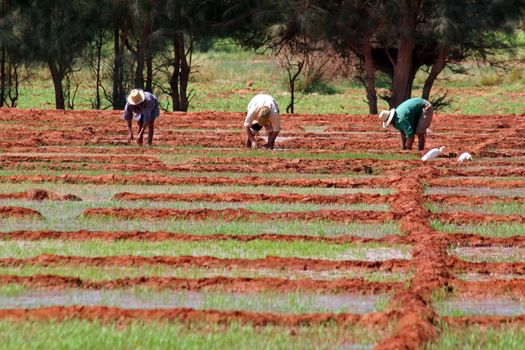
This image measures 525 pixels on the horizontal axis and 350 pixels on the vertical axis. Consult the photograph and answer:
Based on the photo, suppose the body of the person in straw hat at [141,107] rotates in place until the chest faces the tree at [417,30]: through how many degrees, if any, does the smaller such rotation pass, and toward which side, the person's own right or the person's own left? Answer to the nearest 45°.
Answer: approximately 180°

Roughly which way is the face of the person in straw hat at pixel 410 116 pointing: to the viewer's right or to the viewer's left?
to the viewer's left

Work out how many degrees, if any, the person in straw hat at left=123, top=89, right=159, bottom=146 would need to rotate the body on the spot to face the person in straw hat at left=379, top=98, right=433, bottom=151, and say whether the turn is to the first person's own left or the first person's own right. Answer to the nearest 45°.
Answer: approximately 135° to the first person's own left

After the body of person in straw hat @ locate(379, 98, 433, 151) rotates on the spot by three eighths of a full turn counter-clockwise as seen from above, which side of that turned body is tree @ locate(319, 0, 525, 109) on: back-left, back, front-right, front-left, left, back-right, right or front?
back-left

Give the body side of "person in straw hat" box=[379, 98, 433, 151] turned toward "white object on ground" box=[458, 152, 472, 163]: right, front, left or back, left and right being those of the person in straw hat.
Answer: back

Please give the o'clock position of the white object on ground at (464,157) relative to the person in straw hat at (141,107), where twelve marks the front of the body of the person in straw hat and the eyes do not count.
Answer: The white object on ground is roughly at 8 o'clock from the person in straw hat.

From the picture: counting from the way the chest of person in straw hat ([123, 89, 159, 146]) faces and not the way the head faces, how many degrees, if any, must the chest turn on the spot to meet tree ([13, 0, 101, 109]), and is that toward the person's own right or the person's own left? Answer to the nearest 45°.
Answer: approximately 135° to the person's own right

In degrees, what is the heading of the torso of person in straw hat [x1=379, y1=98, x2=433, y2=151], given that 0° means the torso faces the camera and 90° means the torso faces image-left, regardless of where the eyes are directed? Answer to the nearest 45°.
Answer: approximately 90°
